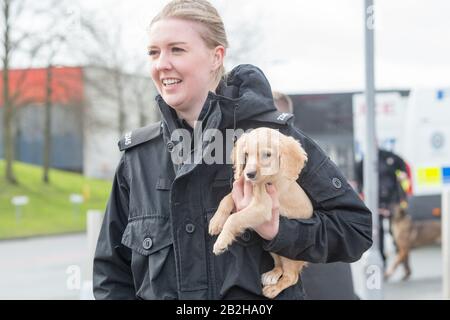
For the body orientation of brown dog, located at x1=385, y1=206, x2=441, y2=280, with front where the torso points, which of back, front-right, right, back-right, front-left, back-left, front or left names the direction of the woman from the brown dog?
left

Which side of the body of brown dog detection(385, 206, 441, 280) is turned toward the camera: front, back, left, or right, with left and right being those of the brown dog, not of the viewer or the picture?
left

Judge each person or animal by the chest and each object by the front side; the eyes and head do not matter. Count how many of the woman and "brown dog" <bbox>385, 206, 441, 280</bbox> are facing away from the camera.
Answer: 0

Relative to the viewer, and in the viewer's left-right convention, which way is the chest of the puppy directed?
facing the viewer and to the left of the viewer

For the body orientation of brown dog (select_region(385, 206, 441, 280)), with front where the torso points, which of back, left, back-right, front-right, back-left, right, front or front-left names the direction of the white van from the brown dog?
right

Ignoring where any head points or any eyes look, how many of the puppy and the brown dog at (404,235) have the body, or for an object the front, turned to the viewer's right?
0

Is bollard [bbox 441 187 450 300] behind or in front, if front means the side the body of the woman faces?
behind
